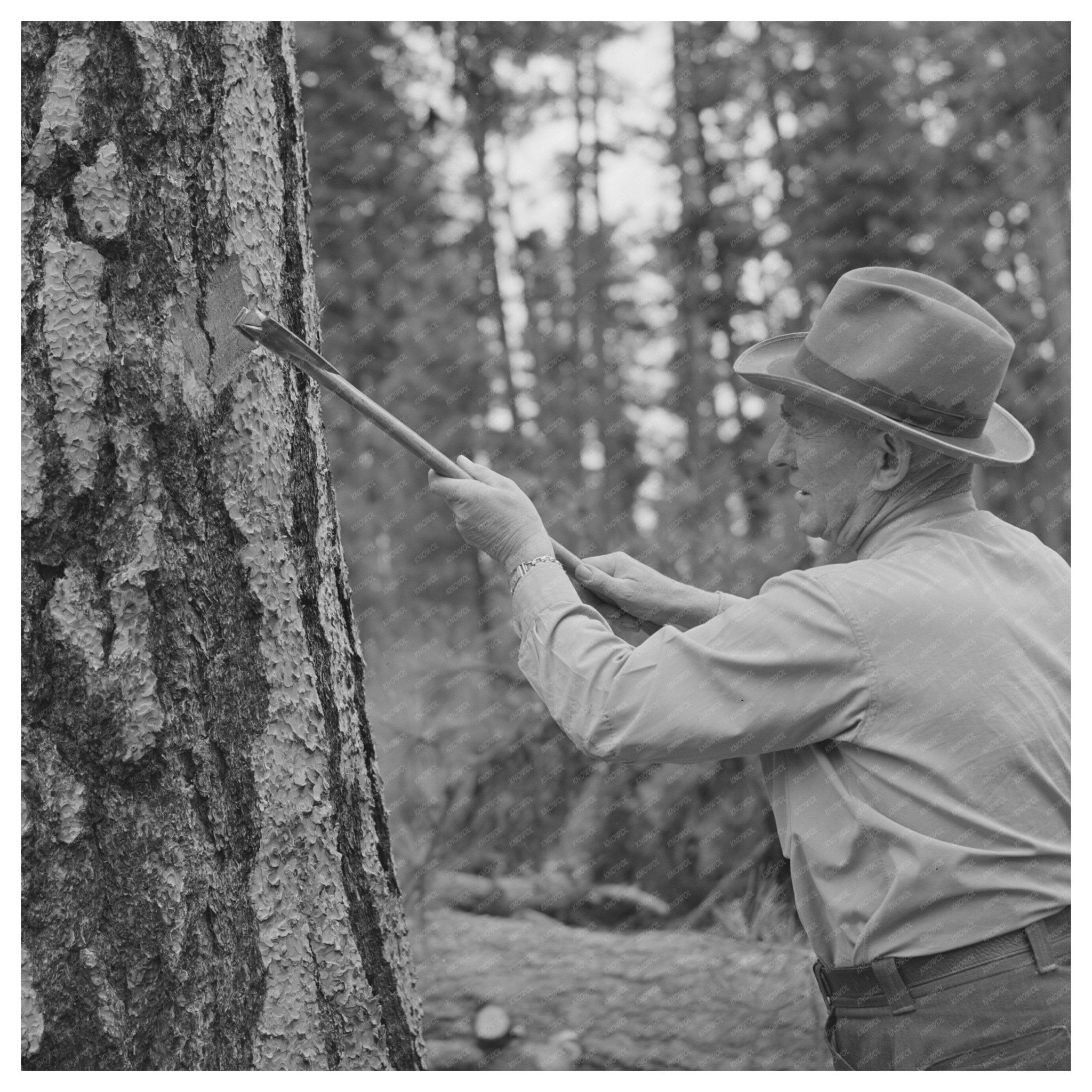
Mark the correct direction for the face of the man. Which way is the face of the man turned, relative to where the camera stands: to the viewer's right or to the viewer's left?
to the viewer's left

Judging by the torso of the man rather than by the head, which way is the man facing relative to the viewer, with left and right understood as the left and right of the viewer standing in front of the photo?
facing away from the viewer and to the left of the viewer

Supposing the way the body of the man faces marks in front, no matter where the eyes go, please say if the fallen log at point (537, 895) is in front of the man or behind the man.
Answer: in front

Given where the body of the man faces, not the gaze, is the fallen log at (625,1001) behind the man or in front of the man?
in front

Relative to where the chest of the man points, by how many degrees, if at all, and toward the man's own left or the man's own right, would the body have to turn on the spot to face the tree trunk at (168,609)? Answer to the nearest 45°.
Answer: approximately 45° to the man's own left
